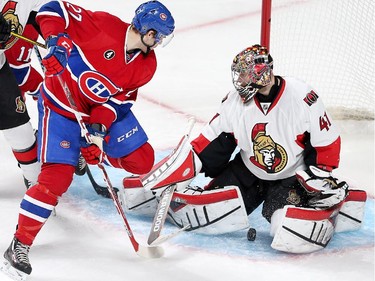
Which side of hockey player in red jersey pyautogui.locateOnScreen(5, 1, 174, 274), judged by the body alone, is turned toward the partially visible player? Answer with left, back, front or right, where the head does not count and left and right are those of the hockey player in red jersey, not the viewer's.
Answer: back

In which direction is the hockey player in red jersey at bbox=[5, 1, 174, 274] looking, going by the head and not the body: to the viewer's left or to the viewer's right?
to the viewer's right

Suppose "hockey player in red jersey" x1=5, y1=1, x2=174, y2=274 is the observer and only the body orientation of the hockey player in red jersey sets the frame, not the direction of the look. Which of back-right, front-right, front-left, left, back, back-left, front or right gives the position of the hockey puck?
front-left

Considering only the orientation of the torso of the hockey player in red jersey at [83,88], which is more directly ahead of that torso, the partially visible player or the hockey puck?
the hockey puck

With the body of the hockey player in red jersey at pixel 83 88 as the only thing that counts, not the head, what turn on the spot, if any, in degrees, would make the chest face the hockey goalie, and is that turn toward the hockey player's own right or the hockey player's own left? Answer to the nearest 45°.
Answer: approximately 45° to the hockey player's own left

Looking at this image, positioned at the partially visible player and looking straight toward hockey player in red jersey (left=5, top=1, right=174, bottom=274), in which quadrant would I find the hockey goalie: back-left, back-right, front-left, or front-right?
front-left

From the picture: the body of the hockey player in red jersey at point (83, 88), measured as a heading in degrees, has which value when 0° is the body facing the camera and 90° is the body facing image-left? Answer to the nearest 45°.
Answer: approximately 315°
